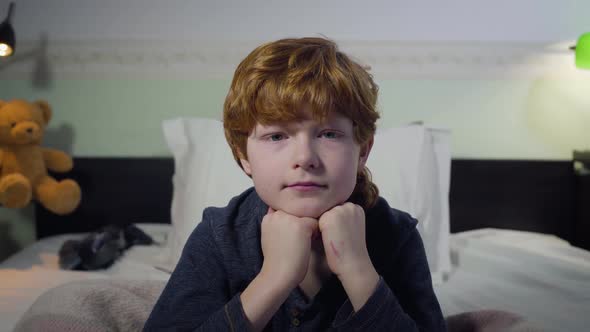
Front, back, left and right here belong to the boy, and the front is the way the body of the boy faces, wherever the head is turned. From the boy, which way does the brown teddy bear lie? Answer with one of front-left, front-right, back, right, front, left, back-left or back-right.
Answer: back-right

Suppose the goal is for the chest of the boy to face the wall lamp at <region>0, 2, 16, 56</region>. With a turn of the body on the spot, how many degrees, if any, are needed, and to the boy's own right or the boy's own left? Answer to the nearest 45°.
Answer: approximately 135° to the boy's own right

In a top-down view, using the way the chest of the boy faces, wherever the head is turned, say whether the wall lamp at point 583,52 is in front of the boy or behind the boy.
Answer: behind

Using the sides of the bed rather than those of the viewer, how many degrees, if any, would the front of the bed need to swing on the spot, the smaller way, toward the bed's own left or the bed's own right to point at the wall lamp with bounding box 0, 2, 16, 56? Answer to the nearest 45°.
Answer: approximately 90° to the bed's own right

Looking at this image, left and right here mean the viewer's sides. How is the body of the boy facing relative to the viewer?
facing the viewer

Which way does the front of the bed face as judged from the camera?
facing the viewer
